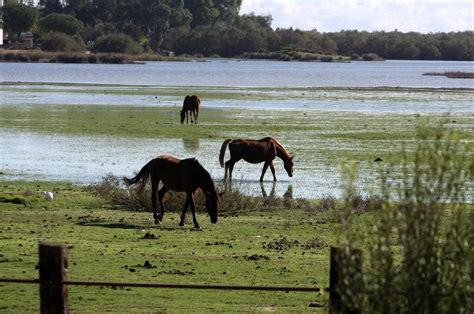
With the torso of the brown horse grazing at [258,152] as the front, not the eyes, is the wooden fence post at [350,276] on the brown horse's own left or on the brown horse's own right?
on the brown horse's own right

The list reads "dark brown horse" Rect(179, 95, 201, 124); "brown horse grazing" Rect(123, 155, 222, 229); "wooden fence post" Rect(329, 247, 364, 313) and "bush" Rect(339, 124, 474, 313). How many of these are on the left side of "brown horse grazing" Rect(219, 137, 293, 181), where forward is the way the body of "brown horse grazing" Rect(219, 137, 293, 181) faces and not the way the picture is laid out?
1

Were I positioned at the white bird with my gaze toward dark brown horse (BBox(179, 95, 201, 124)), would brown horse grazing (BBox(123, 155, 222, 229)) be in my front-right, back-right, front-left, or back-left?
back-right

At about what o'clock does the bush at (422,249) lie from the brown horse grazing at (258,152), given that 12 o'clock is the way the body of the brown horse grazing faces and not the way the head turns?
The bush is roughly at 3 o'clock from the brown horse grazing.

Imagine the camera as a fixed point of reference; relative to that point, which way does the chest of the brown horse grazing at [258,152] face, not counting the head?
to the viewer's right
